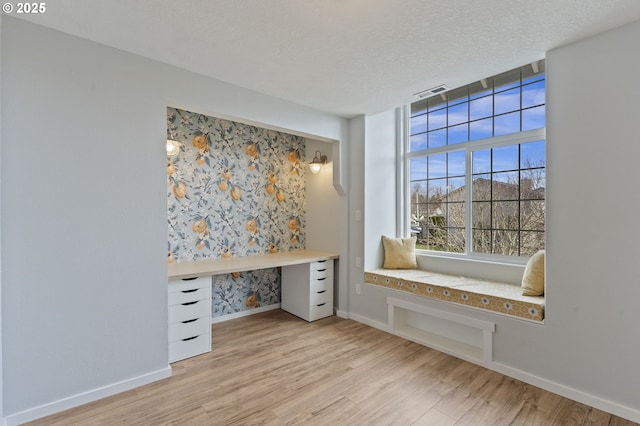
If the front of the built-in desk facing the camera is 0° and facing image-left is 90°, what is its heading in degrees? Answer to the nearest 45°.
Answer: approximately 315°

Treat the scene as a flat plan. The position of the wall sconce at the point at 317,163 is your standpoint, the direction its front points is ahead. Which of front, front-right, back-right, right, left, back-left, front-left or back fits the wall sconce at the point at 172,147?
front

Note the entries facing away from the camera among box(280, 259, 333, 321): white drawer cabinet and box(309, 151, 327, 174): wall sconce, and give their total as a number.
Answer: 0

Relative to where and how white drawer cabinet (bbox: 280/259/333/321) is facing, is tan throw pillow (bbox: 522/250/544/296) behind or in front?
in front

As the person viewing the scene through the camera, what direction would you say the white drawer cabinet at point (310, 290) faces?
facing the viewer and to the right of the viewer

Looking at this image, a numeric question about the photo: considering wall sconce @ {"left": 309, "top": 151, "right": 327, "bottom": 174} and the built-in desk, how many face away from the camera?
0

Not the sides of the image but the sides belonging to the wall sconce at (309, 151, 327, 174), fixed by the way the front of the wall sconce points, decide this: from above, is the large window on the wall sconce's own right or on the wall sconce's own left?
on the wall sconce's own left

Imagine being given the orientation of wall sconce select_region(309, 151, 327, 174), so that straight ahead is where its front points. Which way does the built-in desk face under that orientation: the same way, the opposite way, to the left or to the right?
to the left

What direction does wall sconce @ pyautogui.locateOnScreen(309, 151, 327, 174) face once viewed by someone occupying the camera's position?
facing the viewer and to the left of the viewer
